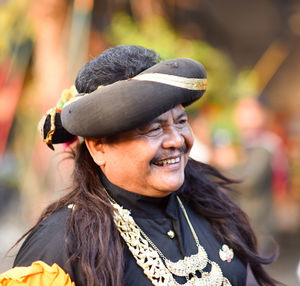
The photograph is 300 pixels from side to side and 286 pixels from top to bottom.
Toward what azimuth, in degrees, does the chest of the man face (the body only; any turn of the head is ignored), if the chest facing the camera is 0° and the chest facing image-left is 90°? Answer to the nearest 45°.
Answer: approximately 315°

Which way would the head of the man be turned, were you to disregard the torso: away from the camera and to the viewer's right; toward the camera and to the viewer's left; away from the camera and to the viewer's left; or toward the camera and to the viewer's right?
toward the camera and to the viewer's right
